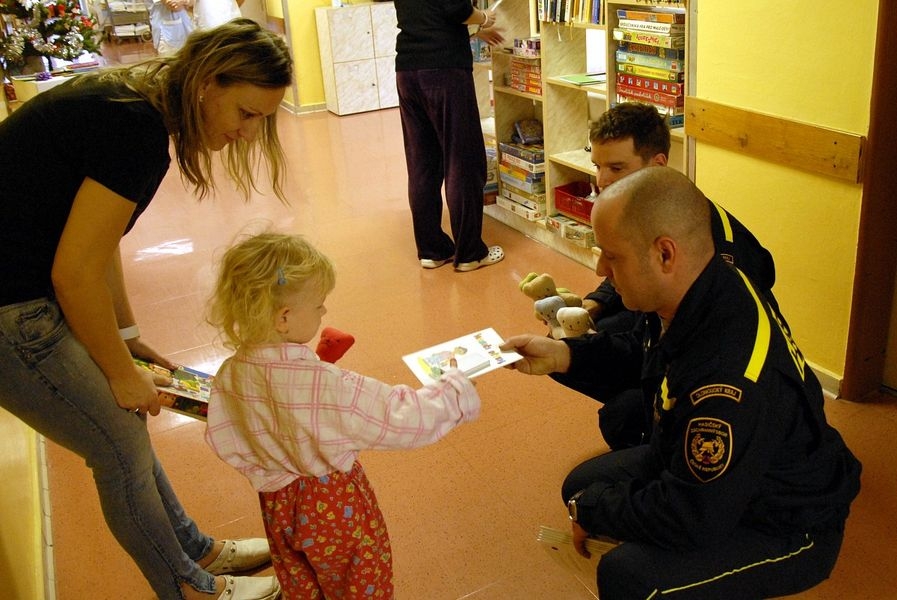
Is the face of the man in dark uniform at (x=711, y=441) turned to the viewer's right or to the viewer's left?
to the viewer's left

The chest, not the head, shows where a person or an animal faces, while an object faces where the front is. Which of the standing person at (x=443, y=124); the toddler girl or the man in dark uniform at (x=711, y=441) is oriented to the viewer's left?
the man in dark uniform

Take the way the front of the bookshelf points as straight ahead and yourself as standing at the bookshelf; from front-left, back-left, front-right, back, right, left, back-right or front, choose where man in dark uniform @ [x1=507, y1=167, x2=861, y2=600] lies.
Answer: front-left

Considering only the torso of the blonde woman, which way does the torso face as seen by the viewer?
to the viewer's right

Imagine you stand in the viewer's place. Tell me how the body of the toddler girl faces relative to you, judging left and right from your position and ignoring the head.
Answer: facing away from the viewer and to the right of the viewer

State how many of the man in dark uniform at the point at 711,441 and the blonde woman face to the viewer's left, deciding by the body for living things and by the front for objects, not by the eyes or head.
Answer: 1

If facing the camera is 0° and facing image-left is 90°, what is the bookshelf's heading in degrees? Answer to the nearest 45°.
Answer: approximately 45°

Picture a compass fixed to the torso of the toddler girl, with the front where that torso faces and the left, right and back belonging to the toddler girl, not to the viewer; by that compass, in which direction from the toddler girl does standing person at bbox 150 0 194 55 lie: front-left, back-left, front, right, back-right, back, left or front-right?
front-left

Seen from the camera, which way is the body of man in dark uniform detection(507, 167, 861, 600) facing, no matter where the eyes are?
to the viewer's left

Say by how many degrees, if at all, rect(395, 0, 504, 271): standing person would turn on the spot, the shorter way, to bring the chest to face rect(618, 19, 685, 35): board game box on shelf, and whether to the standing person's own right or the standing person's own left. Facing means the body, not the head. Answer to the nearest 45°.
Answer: approximately 90° to the standing person's own right
